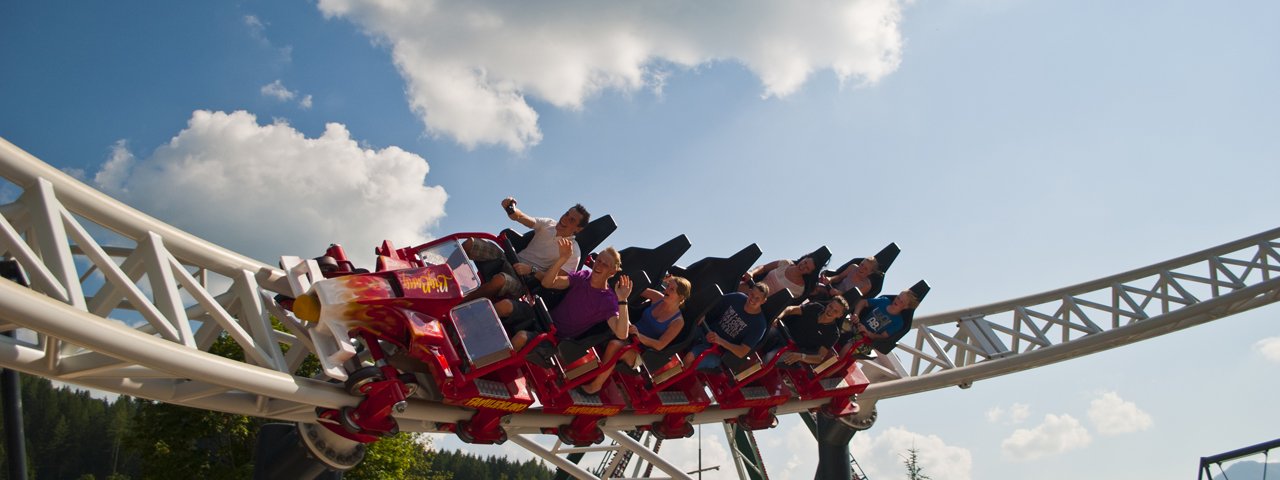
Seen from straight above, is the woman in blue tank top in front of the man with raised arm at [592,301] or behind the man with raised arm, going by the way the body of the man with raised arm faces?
behind

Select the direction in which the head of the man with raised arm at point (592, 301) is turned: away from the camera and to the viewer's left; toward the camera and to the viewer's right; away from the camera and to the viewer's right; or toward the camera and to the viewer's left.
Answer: toward the camera and to the viewer's left

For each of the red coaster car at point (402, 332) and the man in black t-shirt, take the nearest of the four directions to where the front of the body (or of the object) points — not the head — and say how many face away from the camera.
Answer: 0

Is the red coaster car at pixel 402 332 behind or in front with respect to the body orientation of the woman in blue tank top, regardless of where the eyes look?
in front

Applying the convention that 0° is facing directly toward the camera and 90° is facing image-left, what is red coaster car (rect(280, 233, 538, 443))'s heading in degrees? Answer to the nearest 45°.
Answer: approximately 45°

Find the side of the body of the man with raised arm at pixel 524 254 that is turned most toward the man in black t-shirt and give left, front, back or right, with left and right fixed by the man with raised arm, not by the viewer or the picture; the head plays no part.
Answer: back

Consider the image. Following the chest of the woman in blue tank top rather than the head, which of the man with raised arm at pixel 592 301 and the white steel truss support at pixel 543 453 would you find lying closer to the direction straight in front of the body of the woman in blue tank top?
the man with raised arm

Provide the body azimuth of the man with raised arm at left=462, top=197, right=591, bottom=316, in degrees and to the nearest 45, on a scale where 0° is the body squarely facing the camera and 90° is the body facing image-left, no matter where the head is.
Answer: approximately 45°
